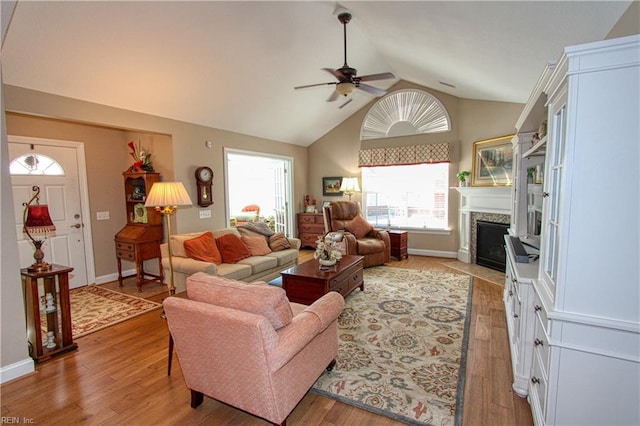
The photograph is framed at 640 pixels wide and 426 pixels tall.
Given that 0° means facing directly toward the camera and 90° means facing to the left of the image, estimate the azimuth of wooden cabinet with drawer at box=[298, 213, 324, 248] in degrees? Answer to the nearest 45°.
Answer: approximately 0°

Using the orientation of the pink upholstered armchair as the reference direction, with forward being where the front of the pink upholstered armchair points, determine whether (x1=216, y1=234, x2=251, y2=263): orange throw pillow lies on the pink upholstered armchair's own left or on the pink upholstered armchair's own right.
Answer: on the pink upholstered armchair's own left

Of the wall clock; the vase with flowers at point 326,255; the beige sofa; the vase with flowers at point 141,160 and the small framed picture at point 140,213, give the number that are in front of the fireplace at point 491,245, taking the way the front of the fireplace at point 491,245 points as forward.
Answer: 5

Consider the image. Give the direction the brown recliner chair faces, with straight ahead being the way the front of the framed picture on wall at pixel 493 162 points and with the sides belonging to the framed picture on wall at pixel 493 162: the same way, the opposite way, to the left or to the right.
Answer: to the left

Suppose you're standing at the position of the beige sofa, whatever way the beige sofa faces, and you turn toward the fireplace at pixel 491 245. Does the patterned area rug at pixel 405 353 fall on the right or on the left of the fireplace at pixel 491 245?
right

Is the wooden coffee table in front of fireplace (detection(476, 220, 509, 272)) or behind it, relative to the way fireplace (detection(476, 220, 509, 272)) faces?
in front

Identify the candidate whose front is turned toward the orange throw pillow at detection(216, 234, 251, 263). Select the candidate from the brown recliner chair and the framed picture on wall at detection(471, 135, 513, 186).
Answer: the framed picture on wall

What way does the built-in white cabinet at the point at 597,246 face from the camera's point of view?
to the viewer's left

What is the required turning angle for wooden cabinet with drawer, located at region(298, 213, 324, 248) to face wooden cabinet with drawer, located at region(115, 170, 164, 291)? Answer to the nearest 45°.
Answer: approximately 45° to its right
